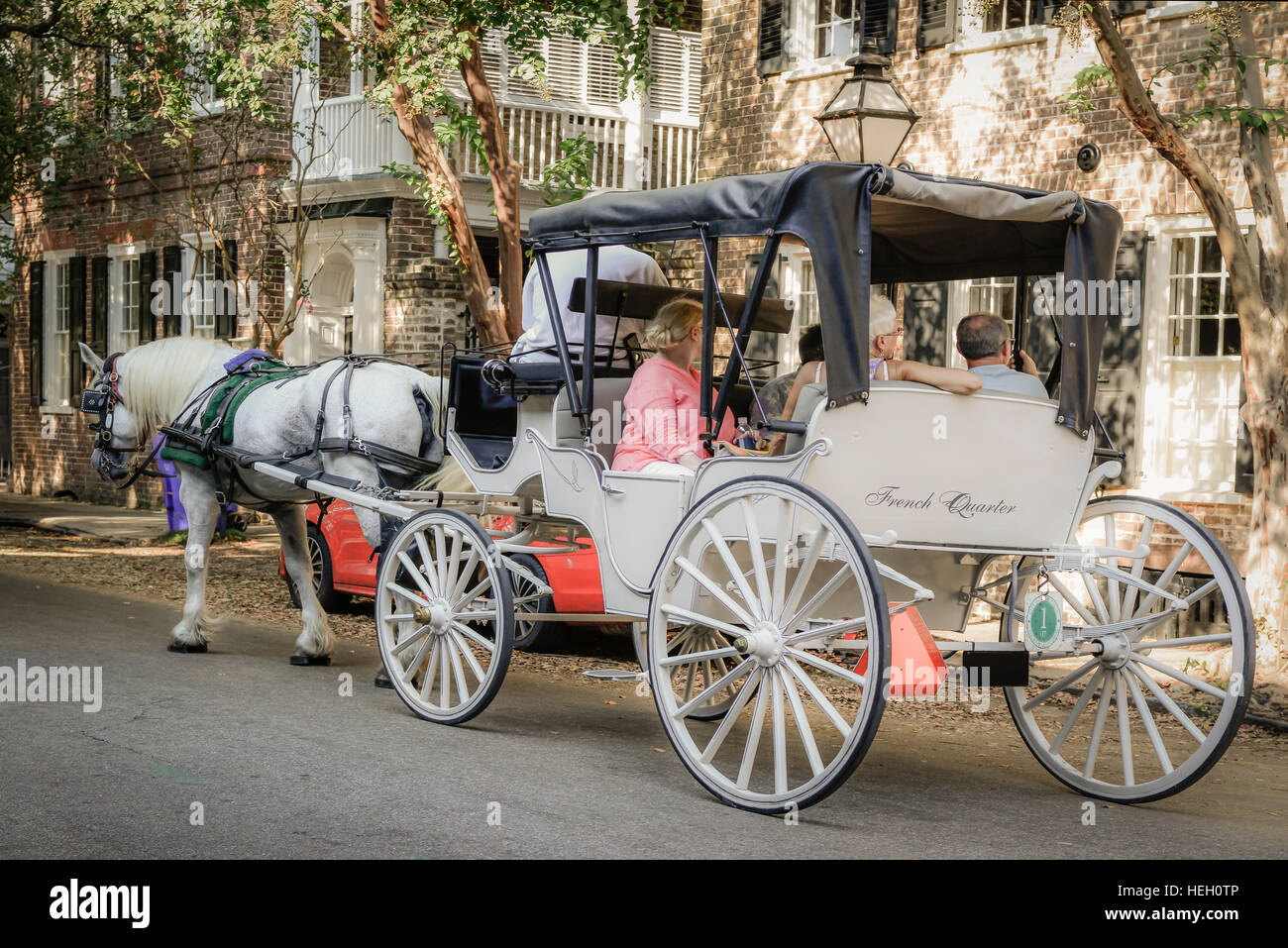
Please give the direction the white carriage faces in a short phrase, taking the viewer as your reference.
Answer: facing away from the viewer and to the left of the viewer

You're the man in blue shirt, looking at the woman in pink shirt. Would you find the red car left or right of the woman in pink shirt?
right

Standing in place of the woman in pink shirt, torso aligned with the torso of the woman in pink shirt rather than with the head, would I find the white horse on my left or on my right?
on my left

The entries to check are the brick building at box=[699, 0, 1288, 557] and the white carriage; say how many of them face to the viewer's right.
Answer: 0

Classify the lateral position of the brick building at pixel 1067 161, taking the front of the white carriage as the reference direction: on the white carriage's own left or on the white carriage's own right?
on the white carriage's own right

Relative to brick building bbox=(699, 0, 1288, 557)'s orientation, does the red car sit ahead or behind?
ahead

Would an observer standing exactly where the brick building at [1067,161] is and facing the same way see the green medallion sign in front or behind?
in front
